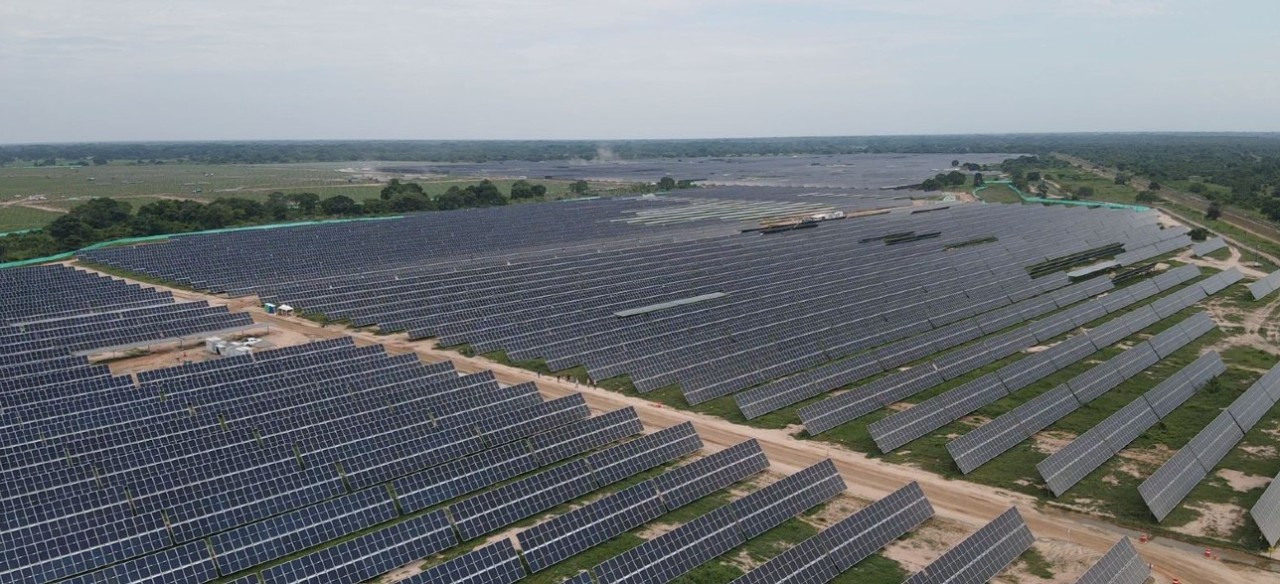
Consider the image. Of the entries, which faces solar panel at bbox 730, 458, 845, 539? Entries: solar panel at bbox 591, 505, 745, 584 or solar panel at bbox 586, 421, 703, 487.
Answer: solar panel at bbox 586, 421, 703, 487

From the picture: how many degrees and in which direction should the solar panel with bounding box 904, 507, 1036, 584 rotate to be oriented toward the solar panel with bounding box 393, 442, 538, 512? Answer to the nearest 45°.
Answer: approximately 135° to its right

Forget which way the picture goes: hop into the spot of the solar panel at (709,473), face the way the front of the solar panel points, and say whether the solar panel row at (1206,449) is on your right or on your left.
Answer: on your left

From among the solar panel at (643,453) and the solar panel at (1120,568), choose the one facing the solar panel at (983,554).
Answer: the solar panel at (643,453)

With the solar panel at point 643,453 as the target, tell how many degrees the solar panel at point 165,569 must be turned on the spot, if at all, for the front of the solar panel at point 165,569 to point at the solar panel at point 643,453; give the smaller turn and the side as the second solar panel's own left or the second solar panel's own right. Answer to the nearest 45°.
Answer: approximately 45° to the second solar panel's own left

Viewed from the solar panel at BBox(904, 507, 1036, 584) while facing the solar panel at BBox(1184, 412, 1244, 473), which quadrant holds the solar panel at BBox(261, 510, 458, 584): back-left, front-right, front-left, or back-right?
back-left

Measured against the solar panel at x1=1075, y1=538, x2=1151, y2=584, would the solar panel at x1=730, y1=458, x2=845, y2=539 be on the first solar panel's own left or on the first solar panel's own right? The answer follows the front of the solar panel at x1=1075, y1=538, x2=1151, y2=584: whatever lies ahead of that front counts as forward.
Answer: on the first solar panel's own right

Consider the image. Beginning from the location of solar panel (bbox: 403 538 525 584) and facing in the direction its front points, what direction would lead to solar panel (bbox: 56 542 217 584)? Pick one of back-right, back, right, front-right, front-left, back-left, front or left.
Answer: back-right

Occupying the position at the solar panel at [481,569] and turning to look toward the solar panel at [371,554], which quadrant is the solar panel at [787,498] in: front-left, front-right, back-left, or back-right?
back-right

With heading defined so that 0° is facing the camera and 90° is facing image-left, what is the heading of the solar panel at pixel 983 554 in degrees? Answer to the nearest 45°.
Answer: approximately 315°

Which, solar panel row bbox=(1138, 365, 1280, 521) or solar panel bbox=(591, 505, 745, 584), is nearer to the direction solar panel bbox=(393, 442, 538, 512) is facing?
the solar panel

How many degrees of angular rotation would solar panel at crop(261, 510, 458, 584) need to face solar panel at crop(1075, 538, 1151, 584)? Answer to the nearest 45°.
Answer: approximately 45° to its left
